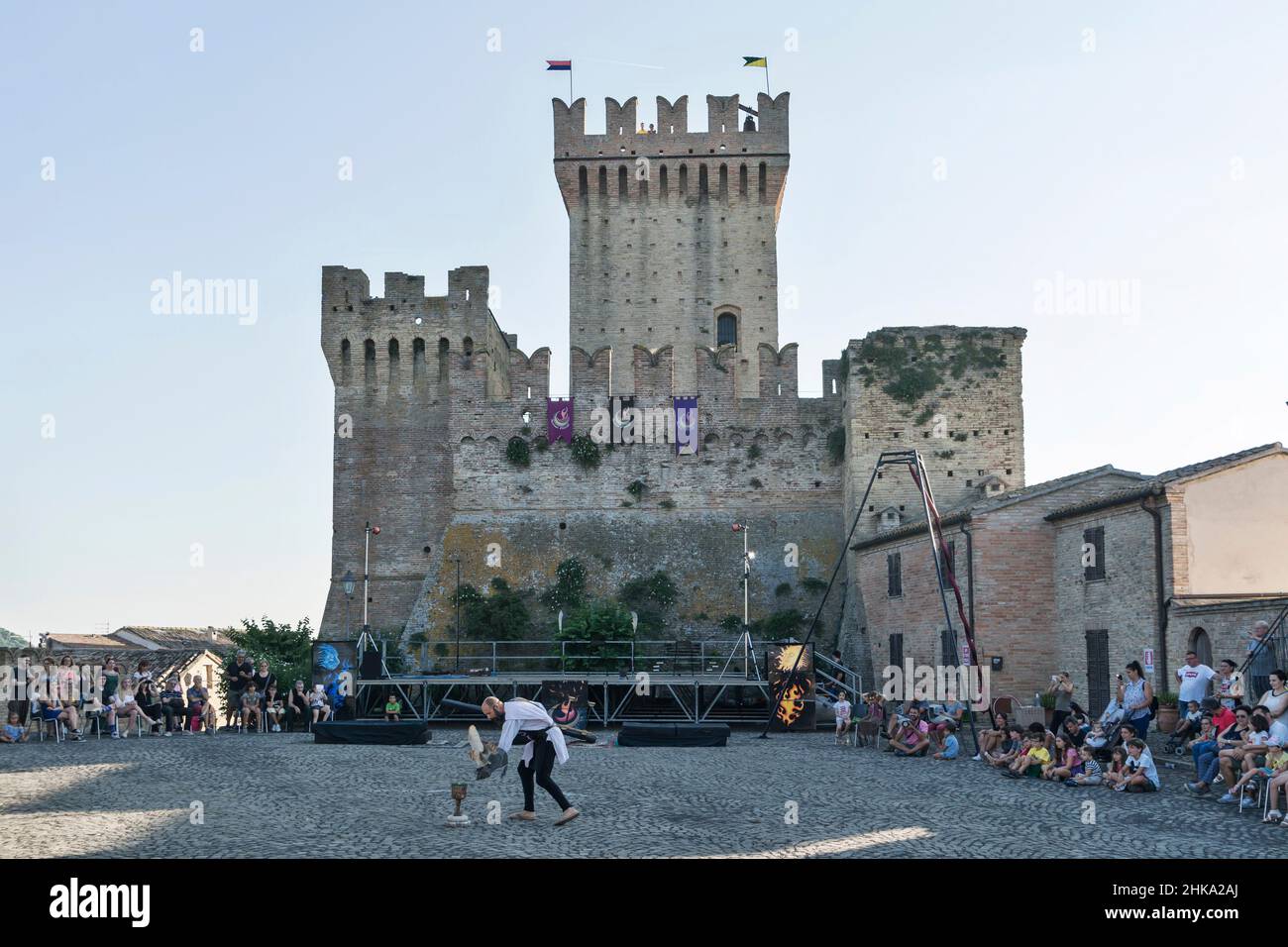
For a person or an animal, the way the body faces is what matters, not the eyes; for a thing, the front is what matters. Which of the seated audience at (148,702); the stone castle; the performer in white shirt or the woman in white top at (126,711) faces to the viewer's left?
the performer in white shirt

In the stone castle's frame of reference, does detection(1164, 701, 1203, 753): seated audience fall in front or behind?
in front

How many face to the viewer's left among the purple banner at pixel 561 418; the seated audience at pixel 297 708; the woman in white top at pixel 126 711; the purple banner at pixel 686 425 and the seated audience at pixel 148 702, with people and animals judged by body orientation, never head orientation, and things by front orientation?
0

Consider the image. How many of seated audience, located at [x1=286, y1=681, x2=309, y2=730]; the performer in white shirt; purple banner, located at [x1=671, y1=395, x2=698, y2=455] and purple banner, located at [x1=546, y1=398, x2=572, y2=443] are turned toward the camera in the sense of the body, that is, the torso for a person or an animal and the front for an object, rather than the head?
3

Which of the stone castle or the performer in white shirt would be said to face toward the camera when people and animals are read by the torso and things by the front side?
the stone castle

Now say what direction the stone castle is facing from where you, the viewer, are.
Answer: facing the viewer

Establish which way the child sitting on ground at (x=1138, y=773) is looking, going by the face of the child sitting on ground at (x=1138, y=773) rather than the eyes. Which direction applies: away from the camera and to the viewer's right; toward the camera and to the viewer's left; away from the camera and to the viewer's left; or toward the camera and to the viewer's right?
toward the camera and to the viewer's left

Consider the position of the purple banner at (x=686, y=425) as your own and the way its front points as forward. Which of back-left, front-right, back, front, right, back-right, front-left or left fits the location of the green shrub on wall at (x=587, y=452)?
right

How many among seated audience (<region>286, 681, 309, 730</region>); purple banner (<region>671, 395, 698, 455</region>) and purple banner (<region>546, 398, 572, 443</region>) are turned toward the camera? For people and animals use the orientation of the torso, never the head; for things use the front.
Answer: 3

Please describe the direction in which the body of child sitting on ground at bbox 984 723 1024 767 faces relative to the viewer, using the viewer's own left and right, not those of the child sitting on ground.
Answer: facing the viewer and to the left of the viewer
